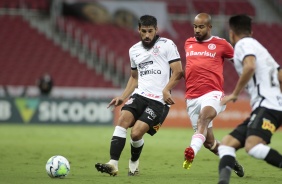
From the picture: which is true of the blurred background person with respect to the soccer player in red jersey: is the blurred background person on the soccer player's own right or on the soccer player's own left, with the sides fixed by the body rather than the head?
on the soccer player's own right

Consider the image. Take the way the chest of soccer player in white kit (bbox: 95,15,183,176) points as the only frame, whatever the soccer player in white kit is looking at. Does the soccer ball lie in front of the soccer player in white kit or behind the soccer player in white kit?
in front

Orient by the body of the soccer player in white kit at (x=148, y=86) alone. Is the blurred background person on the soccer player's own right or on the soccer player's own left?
on the soccer player's own right

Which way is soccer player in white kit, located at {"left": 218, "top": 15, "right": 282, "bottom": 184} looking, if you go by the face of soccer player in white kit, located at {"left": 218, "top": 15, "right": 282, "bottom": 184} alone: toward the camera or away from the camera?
away from the camera

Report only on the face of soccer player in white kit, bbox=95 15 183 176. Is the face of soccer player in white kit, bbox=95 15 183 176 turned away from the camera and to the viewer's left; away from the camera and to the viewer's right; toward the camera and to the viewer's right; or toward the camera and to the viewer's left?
toward the camera and to the viewer's left

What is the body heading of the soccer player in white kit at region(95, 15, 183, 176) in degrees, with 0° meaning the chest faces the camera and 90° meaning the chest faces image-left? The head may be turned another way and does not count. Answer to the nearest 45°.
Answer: approximately 45°

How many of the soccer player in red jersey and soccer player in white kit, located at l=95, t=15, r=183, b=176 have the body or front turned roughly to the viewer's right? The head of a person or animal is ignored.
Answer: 0
